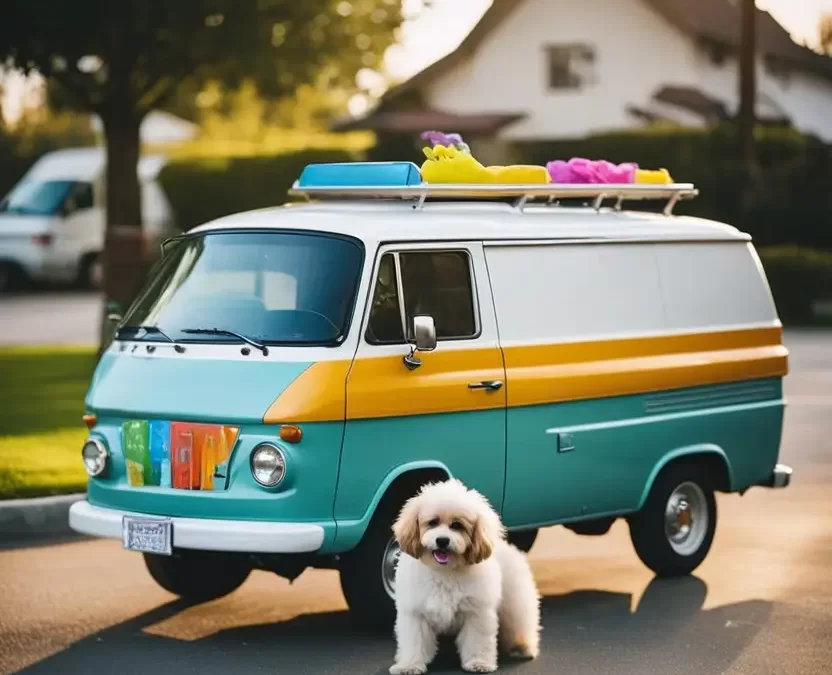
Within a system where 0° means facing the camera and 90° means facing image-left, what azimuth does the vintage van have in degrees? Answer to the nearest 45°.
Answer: approximately 45°

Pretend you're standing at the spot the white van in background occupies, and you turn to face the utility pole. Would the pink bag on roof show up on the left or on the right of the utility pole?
right

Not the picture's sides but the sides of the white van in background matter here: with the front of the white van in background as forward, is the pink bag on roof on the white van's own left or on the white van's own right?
on the white van's own left

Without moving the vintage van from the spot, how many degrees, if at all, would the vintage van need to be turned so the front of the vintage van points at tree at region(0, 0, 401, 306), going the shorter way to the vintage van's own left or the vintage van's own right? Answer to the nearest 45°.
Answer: approximately 135° to the vintage van's own right

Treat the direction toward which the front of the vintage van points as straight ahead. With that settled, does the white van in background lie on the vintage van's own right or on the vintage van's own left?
on the vintage van's own right

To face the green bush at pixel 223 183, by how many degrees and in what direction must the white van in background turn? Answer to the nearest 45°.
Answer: approximately 180°
